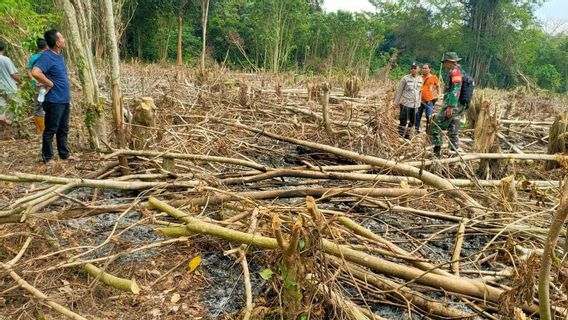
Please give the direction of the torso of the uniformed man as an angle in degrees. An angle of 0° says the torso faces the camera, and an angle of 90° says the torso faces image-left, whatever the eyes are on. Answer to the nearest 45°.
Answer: approximately 90°

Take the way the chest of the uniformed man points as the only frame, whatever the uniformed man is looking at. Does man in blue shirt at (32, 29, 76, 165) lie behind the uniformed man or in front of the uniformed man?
in front

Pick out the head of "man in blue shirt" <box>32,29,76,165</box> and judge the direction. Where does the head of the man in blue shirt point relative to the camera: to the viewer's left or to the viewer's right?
to the viewer's right

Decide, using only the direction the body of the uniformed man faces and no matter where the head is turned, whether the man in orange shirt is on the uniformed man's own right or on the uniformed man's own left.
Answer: on the uniformed man's own right

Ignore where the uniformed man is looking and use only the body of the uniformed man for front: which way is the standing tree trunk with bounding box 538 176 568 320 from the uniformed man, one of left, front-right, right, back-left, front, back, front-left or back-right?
left

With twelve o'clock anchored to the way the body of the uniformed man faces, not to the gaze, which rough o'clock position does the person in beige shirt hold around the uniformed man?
The person in beige shirt is roughly at 2 o'clock from the uniformed man.

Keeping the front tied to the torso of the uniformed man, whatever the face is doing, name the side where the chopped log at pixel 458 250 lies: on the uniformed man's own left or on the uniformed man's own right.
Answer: on the uniformed man's own left
